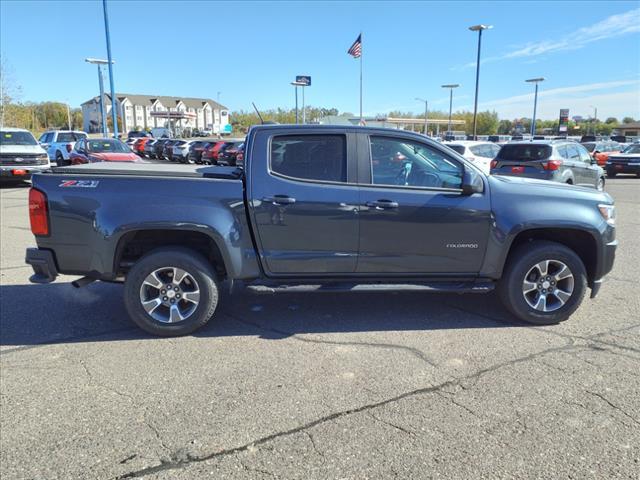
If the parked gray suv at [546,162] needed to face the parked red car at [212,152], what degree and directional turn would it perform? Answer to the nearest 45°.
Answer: approximately 90° to its left

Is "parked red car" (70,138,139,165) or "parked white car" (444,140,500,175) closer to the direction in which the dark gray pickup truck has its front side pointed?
the parked white car

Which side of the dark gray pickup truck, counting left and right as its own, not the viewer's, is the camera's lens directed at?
right

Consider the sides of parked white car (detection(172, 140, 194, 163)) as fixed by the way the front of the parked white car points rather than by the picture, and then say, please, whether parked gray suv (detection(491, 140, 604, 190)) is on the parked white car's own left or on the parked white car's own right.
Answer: on the parked white car's own left

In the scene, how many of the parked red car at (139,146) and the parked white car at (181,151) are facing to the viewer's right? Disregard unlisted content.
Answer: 0

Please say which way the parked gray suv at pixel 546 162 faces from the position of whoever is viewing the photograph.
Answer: facing away from the viewer and to the right of the viewer

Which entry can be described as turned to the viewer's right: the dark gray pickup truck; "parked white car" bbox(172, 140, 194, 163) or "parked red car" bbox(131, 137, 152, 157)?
the dark gray pickup truck

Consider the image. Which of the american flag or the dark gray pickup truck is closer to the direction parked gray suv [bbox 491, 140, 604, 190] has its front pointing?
the american flag

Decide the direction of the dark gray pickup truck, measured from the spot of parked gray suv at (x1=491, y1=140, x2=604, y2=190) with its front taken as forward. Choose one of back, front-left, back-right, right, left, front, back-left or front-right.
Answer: back-right

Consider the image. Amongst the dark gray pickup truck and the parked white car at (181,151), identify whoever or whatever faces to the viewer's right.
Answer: the dark gray pickup truck

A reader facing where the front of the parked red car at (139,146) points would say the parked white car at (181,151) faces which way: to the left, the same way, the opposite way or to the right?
the same way

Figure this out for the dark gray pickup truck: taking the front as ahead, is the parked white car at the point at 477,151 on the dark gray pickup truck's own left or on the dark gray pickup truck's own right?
on the dark gray pickup truck's own left

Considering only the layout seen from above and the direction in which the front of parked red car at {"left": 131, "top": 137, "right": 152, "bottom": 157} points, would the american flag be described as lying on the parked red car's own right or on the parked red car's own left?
on the parked red car's own left

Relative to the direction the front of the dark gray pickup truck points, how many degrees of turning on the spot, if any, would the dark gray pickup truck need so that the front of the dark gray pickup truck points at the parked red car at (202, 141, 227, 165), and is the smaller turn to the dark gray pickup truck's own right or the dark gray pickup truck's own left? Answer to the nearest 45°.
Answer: approximately 90° to the dark gray pickup truck's own left

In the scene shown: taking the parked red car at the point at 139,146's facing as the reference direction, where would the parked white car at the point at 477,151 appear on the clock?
The parked white car is roughly at 10 o'clock from the parked red car.
